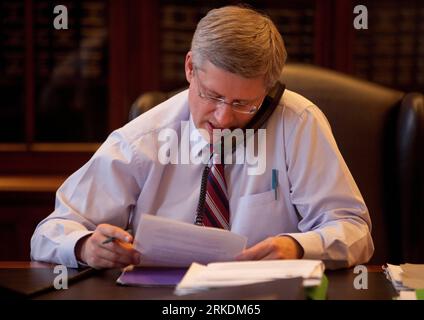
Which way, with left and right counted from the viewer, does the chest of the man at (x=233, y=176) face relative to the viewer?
facing the viewer

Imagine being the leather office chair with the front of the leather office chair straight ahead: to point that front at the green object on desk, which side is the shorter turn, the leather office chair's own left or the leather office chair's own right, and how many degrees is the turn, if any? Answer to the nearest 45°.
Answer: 0° — it already faces it

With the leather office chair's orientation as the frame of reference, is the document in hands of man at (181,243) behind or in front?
in front

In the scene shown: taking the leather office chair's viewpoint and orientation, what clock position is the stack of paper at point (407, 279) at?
The stack of paper is roughly at 12 o'clock from the leather office chair.

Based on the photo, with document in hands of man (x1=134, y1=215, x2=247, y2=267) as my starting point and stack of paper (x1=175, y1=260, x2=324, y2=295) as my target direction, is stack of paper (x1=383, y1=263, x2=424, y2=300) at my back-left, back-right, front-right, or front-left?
front-left

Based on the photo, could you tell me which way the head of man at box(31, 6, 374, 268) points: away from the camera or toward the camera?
toward the camera

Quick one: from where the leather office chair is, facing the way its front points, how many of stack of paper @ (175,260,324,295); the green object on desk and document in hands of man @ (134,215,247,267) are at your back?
0

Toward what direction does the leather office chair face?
toward the camera
